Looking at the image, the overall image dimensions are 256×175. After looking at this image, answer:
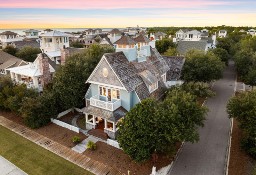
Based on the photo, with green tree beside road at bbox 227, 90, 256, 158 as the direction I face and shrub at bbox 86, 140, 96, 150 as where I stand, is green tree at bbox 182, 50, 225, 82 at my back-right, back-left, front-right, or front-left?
front-left

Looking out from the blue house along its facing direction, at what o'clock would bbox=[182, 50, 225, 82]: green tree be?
The green tree is roughly at 6 o'clock from the blue house.

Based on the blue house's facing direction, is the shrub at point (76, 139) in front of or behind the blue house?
in front

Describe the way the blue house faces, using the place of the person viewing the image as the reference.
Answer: facing the viewer and to the left of the viewer

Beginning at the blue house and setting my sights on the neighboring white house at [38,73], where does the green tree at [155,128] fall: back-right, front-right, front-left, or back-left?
back-left

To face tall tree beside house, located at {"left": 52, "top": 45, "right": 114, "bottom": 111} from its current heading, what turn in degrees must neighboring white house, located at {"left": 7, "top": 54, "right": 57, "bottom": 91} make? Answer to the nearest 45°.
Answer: approximately 90° to its left

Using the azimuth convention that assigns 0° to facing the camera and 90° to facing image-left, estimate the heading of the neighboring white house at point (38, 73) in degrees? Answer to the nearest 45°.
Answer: approximately 45°

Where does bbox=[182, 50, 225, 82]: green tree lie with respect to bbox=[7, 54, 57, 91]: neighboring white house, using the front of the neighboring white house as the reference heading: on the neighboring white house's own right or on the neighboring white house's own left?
on the neighboring white house's own left

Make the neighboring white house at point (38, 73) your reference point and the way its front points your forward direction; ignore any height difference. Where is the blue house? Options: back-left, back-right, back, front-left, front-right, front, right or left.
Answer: left

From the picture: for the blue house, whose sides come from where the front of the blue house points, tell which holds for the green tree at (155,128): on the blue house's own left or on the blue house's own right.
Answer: on the blue house's own left

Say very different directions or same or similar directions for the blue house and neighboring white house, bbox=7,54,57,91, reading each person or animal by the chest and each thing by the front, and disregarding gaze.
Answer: same or similar directions
